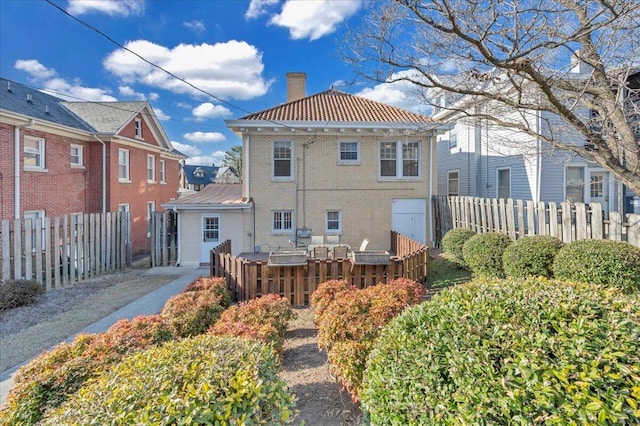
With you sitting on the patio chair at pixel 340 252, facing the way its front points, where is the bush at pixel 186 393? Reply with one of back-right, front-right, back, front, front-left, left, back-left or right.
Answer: back

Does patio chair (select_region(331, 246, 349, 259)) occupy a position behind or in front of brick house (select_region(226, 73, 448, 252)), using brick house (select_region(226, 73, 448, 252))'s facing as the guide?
behind

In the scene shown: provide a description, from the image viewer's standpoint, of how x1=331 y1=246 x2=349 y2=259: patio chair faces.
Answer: facing away from the viewer

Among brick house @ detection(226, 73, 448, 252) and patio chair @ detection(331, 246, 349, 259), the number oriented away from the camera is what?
2

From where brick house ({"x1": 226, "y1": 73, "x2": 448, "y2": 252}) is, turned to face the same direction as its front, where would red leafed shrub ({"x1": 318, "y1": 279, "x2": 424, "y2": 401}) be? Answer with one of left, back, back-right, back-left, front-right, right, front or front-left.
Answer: back

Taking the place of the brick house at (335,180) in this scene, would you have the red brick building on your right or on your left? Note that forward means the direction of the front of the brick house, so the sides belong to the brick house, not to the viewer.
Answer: on your left

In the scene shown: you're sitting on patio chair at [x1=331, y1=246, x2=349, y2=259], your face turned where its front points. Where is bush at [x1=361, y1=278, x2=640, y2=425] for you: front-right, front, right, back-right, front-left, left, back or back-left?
back
